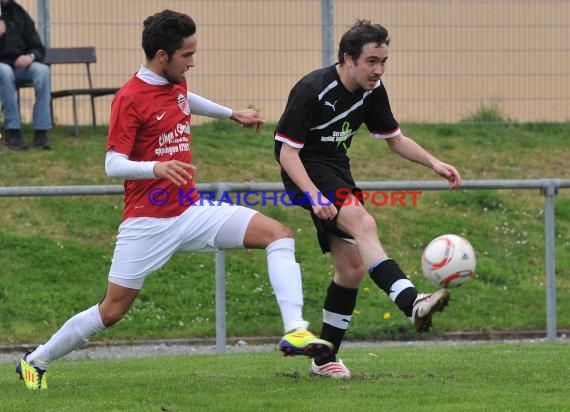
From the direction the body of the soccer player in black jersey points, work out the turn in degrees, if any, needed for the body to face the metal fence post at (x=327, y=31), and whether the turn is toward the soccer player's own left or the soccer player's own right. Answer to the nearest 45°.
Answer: approximately 135° to the soccer player's own left

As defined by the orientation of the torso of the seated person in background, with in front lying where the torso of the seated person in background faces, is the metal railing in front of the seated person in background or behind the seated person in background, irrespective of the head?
in front

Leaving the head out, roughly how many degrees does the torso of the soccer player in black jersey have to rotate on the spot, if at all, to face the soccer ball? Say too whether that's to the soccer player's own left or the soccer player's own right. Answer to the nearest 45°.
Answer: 0° — they already face it

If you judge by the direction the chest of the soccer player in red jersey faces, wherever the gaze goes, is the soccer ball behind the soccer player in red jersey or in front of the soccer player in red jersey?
in front

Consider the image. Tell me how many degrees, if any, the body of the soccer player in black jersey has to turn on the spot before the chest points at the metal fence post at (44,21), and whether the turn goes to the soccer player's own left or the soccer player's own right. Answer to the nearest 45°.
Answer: approximately 180°

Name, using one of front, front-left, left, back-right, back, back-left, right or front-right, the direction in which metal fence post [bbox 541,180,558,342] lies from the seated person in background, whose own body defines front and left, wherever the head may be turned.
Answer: front-left

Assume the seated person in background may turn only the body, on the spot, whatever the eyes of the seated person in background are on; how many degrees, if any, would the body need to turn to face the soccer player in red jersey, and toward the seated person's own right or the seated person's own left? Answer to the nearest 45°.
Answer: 0° — they already face them

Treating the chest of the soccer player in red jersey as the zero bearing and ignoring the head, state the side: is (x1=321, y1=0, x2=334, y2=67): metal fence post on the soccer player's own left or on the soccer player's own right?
on the soccer player's own left

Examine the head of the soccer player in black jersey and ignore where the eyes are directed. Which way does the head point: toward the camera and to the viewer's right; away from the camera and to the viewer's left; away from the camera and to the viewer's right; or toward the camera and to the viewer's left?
toward the camera and to the viewer's right

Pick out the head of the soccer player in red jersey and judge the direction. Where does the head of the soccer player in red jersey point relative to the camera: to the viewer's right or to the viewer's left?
to the viewer's right

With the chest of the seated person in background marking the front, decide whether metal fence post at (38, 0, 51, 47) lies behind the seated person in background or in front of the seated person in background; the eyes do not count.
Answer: behind
